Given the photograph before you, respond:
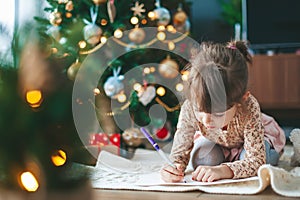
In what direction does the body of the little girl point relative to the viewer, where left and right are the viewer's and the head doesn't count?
facing the viewer and to the left of the viewer

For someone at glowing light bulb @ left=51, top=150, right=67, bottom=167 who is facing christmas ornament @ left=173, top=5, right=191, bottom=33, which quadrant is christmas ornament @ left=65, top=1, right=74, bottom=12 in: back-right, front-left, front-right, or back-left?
front-left

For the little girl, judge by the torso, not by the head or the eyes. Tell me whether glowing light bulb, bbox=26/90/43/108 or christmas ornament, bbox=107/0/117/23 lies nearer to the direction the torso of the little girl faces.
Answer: the glowing light bulb

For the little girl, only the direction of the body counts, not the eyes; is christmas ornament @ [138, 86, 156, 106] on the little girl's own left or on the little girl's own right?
on the little girl's own right

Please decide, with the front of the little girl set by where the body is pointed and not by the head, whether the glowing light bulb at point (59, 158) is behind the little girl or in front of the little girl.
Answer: in front

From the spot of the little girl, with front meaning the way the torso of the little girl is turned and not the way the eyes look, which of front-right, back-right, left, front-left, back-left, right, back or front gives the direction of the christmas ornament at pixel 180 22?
back-right
